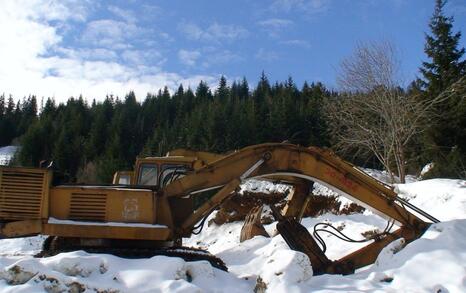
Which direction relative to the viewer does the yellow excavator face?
to the viewer's right
